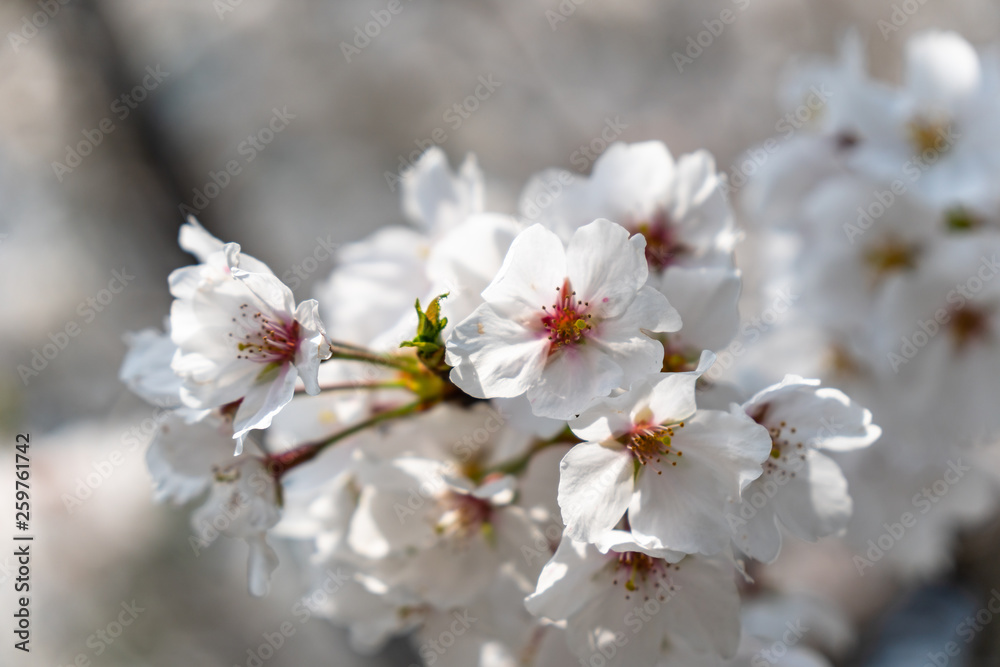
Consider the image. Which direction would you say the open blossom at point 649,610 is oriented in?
toward the camera

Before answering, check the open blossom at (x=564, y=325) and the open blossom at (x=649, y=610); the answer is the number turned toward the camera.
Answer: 2

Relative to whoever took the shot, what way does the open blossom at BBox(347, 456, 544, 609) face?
facing the viewer and to the left of the viewer

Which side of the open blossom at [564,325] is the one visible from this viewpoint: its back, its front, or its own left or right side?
front
